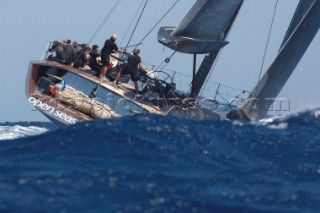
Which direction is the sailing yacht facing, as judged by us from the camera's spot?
facing away from the viewer and to the right of the viewer

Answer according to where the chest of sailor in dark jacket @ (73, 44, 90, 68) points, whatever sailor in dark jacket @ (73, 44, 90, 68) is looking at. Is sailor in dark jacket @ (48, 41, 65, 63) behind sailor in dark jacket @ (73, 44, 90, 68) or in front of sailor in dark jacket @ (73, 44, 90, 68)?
behind
